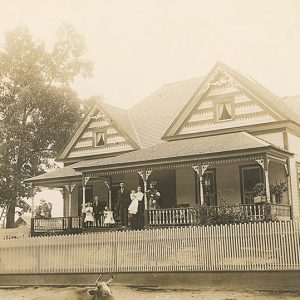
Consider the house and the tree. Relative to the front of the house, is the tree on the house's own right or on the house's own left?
on the house's own right

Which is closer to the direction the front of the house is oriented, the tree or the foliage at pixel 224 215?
the foliage

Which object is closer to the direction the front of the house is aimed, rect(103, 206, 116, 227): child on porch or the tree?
the child on porch

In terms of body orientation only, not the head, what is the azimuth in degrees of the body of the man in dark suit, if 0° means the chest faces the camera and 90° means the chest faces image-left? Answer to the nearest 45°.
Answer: approximately 0°

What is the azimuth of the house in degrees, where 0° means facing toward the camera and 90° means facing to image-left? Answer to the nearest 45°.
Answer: approximately 45°
